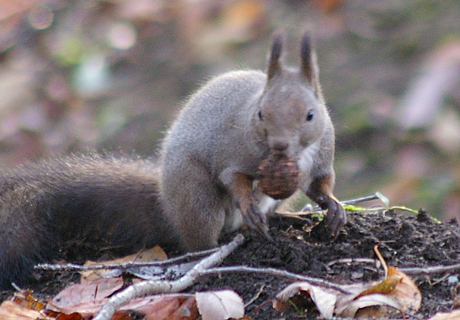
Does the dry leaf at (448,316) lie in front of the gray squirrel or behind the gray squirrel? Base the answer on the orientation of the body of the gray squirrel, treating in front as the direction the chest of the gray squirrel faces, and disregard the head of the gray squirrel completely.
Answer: in front

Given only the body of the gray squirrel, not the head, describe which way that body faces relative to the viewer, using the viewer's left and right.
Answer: facing the viewer and to the right of the viewer

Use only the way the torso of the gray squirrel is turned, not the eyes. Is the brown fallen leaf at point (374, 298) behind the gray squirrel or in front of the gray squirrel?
in front

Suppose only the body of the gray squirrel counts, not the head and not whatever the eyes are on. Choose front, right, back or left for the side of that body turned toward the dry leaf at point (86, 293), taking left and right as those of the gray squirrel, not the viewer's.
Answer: right

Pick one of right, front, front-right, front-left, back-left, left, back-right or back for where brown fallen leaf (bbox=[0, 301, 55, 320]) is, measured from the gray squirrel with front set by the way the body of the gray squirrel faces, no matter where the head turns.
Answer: right

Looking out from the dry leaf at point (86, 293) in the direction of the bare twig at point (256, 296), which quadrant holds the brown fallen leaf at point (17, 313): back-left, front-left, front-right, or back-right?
back-right

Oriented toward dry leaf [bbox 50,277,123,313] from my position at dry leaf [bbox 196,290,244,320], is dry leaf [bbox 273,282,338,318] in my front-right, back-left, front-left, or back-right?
back-right

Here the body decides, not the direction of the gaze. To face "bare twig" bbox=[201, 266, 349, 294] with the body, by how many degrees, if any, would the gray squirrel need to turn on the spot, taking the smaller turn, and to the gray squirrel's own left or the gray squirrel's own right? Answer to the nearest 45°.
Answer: approximately 45° to the gray squirrel's own right
